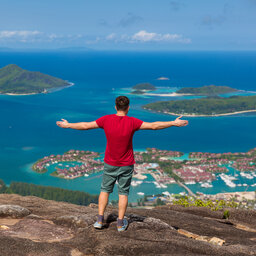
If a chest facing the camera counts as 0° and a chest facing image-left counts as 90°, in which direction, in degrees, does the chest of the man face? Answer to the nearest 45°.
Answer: approximately 180°
